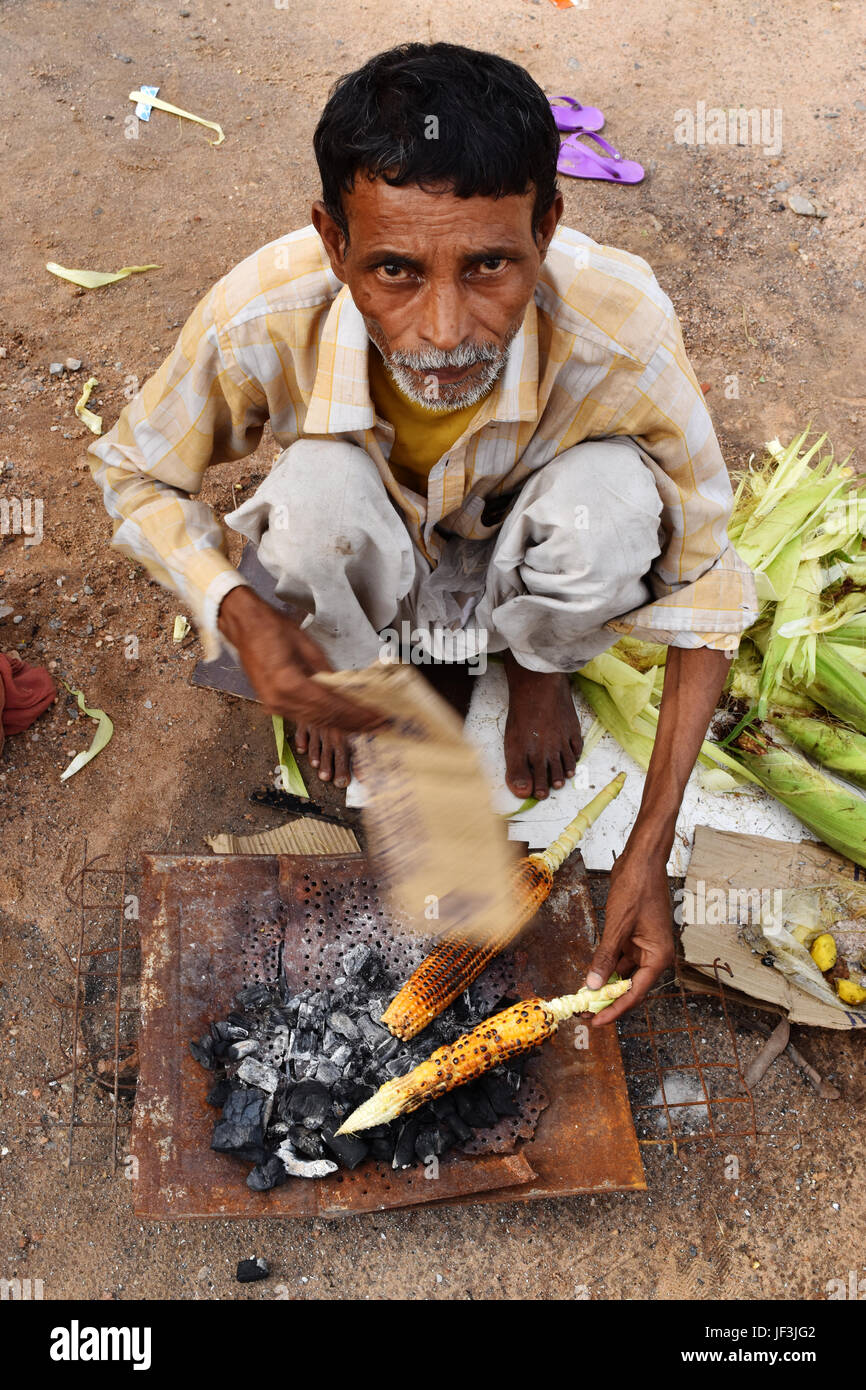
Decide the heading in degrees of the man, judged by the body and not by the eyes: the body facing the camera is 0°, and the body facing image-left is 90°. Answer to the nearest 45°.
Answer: approximately 0°
